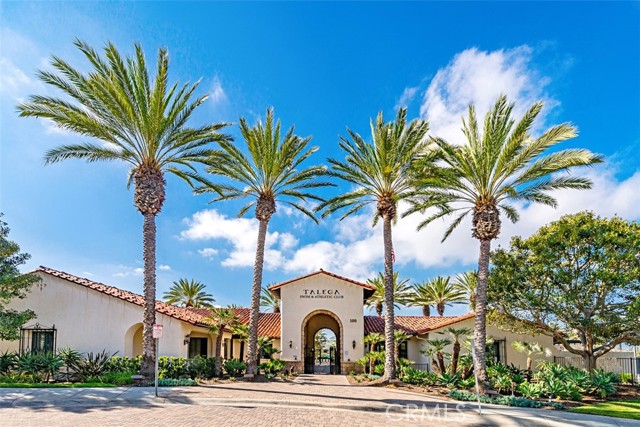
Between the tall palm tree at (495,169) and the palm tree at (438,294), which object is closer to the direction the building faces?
the tall palm tree

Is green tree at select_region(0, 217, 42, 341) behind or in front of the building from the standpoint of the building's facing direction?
in front

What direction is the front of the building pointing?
toward the camera

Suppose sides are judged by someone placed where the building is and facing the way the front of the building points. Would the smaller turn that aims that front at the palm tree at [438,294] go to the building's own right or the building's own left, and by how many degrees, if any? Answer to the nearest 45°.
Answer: approximately 135° to the building's own left

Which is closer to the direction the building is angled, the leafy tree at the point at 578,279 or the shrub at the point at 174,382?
the shrub

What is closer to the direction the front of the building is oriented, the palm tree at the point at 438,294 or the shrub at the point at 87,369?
the shrub

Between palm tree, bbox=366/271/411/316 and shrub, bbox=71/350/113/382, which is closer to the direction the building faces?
the shrub

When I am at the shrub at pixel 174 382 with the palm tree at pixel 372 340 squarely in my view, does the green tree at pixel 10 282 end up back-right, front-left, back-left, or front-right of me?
back-left

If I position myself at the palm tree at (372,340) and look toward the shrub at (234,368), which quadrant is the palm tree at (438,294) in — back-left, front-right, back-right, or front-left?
back-right

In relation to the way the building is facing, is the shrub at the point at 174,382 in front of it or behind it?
in front
